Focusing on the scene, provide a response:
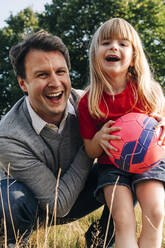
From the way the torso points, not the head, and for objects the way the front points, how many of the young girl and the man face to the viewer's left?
0

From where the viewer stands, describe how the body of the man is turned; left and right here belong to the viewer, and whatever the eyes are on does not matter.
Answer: facing the viewer and to the right of the viewer

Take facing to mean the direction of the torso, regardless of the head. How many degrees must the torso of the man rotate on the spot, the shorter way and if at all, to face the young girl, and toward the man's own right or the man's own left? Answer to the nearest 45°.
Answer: approximately 45° to the man's own left

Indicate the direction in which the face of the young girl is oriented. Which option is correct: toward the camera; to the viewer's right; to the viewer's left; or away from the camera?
toward the camera

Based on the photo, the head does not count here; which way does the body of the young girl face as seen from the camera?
toward the camera

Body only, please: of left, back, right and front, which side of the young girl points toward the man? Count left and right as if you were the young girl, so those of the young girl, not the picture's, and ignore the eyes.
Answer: right
